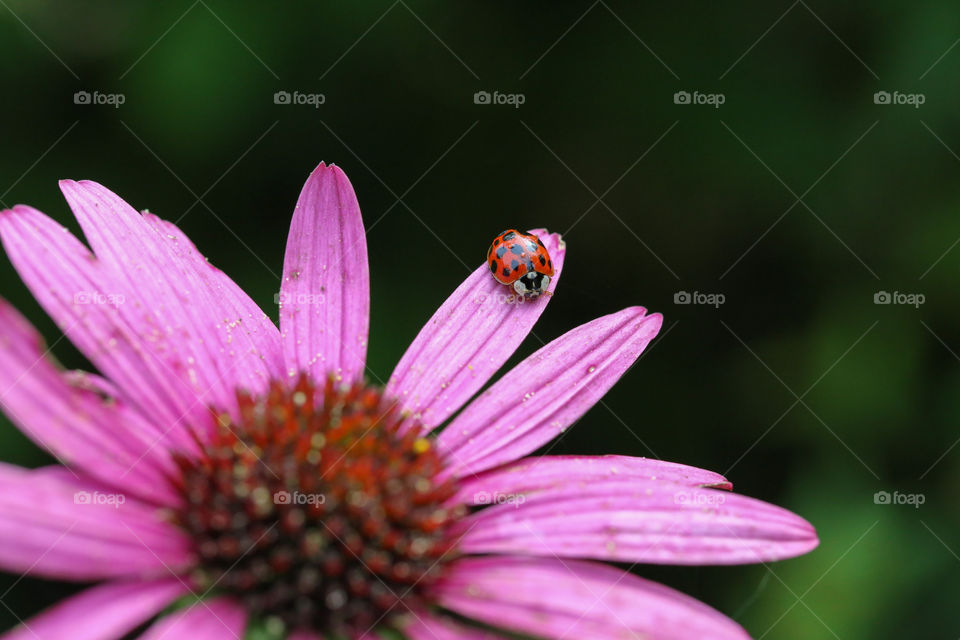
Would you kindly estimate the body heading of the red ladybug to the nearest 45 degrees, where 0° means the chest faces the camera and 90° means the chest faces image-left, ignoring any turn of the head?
approximately 315°
